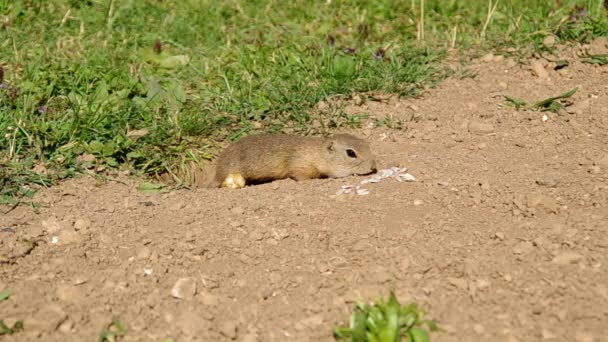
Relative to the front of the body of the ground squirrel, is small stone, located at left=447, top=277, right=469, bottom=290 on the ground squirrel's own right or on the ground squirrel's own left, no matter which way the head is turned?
on the ground squirrel's own right

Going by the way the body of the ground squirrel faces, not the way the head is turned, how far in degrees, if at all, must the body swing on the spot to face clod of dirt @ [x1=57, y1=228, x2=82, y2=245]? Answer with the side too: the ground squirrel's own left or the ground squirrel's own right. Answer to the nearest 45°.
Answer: approximately 135° to the ground squirrel's own right

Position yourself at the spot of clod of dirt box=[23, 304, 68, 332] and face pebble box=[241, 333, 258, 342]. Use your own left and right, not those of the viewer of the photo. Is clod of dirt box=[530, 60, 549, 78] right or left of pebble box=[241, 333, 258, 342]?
left

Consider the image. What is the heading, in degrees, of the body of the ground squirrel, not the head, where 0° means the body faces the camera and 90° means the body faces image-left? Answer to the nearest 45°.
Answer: approximately 270°

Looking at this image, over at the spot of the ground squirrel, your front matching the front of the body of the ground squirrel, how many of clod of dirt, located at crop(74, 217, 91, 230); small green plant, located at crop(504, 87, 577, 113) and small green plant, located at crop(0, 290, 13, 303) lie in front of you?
1

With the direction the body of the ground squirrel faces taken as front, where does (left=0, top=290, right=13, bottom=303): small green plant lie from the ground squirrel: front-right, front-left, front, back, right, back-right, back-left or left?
back-right

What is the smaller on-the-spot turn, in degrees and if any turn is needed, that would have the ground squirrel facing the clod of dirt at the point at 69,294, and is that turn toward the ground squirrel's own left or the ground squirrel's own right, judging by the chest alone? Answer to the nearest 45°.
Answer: approximately 135° to the ground squirrel's own right

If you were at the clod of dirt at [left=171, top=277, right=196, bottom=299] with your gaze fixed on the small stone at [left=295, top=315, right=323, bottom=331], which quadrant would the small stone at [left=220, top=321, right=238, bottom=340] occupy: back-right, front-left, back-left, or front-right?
front-right

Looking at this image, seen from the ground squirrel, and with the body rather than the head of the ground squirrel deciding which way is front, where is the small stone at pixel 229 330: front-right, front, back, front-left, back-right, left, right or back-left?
right

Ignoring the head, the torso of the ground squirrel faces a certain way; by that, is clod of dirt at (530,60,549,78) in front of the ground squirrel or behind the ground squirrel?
in front
